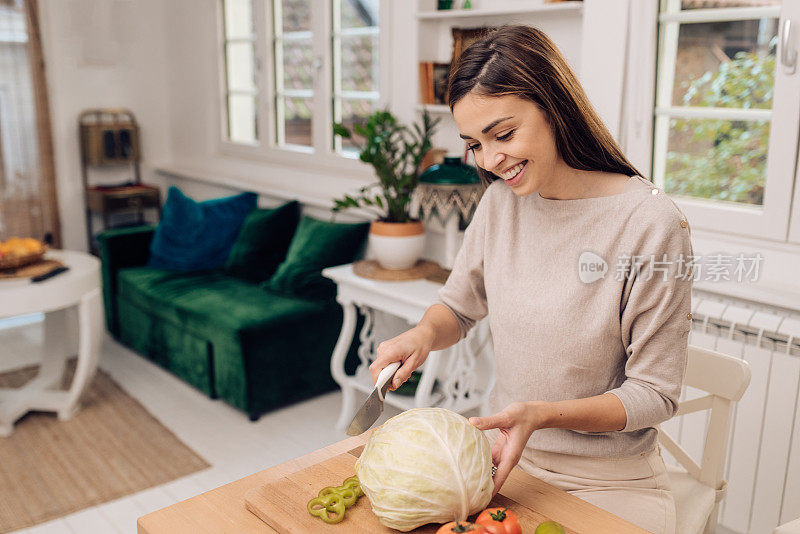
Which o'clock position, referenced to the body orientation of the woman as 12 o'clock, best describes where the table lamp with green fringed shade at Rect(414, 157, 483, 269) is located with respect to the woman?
The table lamp with green fringed shade is roughly at 4 o'clock from the woman.

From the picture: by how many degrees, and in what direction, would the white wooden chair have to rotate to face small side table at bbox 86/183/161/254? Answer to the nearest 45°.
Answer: approximately 90° to its right

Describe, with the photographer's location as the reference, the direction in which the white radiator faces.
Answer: facing the viewer and to the left of the viewer

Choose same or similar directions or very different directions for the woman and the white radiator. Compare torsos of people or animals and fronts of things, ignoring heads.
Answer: same or similar directions

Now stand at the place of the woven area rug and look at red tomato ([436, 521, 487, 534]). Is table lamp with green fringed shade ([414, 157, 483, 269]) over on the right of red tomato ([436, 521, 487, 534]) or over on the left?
left

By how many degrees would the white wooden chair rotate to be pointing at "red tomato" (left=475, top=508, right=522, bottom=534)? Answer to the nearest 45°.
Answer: approximately 45° to its left

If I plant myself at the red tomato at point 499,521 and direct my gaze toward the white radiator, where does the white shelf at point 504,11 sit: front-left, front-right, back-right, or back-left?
front-left

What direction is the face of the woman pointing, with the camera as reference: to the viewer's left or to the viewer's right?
to the viewer's left

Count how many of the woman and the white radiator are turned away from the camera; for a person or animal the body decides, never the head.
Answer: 0

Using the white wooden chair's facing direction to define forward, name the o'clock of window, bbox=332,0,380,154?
The window is roughly at 3 o'clock from the white wooden chair.

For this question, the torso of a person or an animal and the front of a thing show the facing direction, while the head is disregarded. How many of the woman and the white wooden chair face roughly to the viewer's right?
0

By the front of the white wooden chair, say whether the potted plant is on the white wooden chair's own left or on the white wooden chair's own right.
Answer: on the white wooden chair's own right

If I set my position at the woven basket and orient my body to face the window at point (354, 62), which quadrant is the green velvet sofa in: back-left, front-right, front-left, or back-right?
front-right

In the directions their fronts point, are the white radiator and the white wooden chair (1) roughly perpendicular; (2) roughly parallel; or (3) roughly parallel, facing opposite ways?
roughly parallel

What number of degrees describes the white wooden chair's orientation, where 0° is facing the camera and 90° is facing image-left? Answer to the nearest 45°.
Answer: approximately 45°
